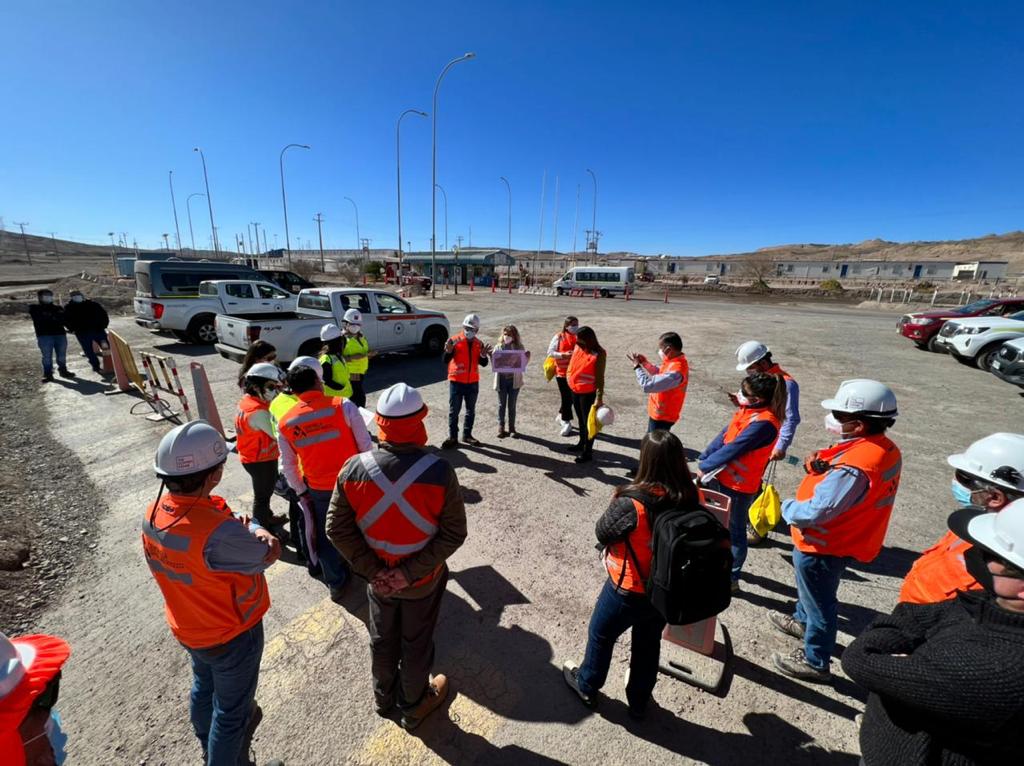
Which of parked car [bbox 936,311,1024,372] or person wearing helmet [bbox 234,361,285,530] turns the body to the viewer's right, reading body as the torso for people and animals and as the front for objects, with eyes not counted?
the person wearing helmet

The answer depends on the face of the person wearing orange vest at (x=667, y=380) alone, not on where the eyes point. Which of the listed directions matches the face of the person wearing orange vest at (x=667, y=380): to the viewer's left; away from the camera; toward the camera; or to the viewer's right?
to the viewer's left

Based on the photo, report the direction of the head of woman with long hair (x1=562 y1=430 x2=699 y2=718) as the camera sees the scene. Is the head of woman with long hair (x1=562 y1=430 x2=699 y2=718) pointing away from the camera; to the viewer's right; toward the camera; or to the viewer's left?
away from the camera

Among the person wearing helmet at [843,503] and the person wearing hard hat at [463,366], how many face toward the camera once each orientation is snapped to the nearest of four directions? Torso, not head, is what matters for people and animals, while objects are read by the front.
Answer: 1

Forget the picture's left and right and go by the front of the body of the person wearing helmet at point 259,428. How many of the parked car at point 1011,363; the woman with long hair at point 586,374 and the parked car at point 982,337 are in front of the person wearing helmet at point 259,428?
3

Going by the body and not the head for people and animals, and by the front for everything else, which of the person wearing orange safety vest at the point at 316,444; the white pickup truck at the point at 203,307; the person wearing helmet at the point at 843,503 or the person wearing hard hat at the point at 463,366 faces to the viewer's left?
the person wearing helmet at the point at 843,503

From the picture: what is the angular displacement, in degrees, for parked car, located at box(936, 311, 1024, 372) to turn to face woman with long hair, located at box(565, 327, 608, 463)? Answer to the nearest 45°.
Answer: approximately 45° to its left

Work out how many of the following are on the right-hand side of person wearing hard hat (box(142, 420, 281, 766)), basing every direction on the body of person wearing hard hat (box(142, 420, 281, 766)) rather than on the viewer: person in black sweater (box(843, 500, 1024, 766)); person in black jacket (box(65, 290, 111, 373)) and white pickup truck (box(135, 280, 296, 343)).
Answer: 1

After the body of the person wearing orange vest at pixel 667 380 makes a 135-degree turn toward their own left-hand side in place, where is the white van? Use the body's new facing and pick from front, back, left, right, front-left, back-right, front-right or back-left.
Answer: back-left

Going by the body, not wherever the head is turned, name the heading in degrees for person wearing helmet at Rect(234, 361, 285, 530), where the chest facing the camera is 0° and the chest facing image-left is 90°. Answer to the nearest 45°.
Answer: approximately 270°

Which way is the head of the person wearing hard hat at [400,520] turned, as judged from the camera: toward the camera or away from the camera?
away from the camera

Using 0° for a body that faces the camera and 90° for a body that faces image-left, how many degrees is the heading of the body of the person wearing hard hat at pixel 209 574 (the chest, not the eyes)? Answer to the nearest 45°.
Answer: approximately 225°

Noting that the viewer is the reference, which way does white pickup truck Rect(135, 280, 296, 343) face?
facing away from the viewer and to the right of the viewer

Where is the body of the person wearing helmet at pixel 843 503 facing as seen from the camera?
to the viewer's left

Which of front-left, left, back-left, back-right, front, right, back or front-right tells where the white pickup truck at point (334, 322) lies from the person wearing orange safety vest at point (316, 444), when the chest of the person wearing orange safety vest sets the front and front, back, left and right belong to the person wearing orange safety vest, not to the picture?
front-left
